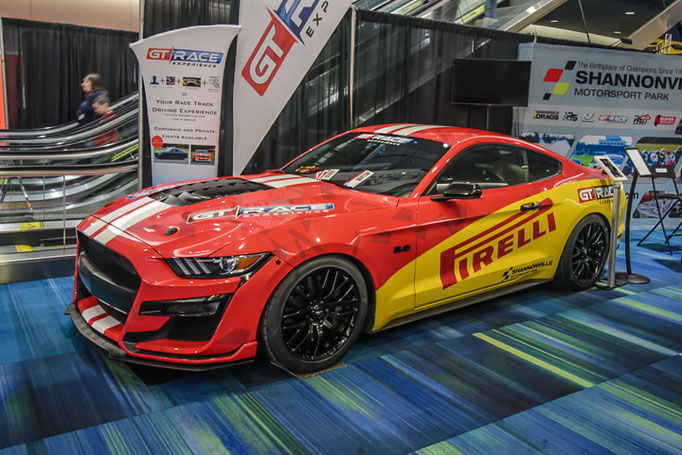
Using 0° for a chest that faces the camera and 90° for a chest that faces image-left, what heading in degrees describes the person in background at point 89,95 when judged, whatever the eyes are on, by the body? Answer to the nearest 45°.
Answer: approximately 90°

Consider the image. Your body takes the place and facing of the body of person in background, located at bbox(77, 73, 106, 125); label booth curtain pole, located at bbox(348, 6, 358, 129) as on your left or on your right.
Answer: on your left

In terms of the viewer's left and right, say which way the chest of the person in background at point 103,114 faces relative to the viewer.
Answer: facing to the left of the viewer

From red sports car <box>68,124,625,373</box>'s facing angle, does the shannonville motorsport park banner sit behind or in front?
behind

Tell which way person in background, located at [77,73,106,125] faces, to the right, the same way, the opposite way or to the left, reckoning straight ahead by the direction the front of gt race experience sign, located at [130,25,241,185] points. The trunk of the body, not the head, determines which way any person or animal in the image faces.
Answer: to the right

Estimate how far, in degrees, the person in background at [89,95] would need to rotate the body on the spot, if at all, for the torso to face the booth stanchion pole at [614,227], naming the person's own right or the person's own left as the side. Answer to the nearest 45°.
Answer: approximately 135° to the person's own left

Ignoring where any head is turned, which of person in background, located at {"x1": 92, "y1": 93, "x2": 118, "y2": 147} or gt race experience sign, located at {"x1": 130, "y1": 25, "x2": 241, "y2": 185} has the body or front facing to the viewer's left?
the person in background

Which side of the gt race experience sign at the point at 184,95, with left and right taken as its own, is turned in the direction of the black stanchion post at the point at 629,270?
left

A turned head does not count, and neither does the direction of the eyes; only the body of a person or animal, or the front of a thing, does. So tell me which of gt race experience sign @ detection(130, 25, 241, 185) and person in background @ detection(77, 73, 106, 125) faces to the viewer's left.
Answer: the person in background

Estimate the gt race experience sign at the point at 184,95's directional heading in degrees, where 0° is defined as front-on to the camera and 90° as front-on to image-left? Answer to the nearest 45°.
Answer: approximately 0°

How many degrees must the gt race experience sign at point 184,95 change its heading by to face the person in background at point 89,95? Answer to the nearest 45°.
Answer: approximately 180°

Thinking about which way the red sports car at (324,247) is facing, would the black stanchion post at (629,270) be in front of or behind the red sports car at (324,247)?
behind

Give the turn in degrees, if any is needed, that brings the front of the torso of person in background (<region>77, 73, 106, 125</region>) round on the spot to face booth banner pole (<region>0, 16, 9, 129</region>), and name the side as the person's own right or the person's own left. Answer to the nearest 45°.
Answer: approximately 45° to the person's own right

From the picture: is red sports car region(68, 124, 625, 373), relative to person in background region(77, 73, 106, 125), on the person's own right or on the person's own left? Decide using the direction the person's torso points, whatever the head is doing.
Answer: on the person's own left

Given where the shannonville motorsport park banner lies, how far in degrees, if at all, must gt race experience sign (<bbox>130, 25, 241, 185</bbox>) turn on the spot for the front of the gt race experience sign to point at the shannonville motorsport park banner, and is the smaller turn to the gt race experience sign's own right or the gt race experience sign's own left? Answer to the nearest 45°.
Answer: approximately 90° to the gt race experience sign's own left

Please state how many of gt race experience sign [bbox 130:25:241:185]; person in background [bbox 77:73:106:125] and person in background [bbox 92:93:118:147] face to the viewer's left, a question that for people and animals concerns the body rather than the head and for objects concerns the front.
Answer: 2
